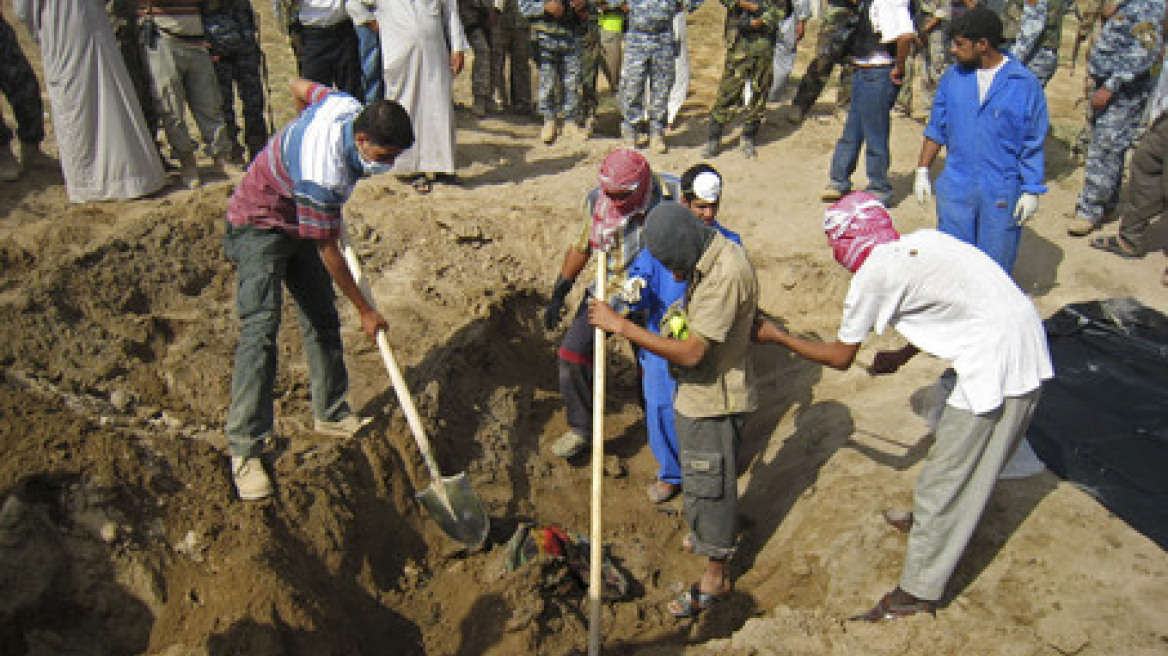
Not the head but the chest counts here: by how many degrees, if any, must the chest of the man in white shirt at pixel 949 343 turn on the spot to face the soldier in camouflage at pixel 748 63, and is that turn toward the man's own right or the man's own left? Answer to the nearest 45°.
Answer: approximately 45° to the man's own right

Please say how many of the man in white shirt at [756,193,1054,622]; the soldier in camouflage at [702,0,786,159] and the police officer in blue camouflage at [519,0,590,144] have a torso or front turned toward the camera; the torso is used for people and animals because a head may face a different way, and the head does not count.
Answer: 2

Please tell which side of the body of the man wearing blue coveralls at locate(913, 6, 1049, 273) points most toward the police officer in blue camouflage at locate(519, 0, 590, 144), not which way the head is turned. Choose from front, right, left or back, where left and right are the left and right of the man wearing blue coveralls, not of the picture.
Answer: right

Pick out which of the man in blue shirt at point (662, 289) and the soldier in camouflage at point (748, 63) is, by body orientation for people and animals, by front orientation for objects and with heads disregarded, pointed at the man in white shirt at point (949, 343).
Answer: the soldier in camouflage

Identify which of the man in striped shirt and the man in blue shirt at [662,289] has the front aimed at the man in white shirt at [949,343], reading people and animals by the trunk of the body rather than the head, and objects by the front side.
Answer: the man in striped shirt

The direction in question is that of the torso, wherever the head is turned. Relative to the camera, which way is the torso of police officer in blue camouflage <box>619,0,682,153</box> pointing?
toward the camera

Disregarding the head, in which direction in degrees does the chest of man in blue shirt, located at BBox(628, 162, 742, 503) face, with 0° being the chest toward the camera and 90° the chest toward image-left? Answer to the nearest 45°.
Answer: approximately 45°

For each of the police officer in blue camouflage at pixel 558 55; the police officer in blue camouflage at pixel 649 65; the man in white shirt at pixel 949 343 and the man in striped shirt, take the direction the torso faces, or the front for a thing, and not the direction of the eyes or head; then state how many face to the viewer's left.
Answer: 1

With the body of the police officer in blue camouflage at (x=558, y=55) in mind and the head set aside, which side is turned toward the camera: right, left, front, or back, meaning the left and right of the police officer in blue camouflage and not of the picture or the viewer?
front

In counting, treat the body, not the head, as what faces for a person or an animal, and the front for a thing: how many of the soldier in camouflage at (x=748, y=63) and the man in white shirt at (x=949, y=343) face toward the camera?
1

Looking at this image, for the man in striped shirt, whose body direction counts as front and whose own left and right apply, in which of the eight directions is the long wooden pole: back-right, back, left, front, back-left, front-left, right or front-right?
front

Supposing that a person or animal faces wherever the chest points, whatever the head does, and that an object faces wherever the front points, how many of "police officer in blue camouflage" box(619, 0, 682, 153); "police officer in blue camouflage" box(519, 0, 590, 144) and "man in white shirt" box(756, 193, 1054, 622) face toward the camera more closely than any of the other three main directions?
2

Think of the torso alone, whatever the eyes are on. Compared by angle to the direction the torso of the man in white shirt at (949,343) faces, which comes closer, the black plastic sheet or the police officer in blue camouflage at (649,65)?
the police officer in blue camouflage

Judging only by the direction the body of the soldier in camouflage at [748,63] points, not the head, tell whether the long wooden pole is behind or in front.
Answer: in front

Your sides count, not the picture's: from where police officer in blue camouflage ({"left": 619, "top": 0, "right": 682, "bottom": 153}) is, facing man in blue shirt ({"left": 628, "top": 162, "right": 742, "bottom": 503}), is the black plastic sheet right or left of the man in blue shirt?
left

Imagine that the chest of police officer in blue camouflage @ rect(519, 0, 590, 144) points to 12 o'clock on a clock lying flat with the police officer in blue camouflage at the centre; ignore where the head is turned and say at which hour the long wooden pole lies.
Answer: The long wooden pole is roughly at 12 o'clock from the police officer in blue camouflage.

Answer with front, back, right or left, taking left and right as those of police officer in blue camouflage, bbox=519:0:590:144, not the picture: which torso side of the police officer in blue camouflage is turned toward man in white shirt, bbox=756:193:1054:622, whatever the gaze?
front

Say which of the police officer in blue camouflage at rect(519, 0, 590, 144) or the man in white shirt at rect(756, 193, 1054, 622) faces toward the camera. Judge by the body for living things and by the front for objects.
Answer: the police officer in blue camouflage

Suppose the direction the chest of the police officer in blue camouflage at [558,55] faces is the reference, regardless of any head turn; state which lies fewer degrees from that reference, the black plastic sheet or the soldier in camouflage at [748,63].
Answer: the black plastic sheet

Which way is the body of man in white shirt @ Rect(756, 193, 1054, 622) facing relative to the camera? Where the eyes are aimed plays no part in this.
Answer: to the viewer's left
